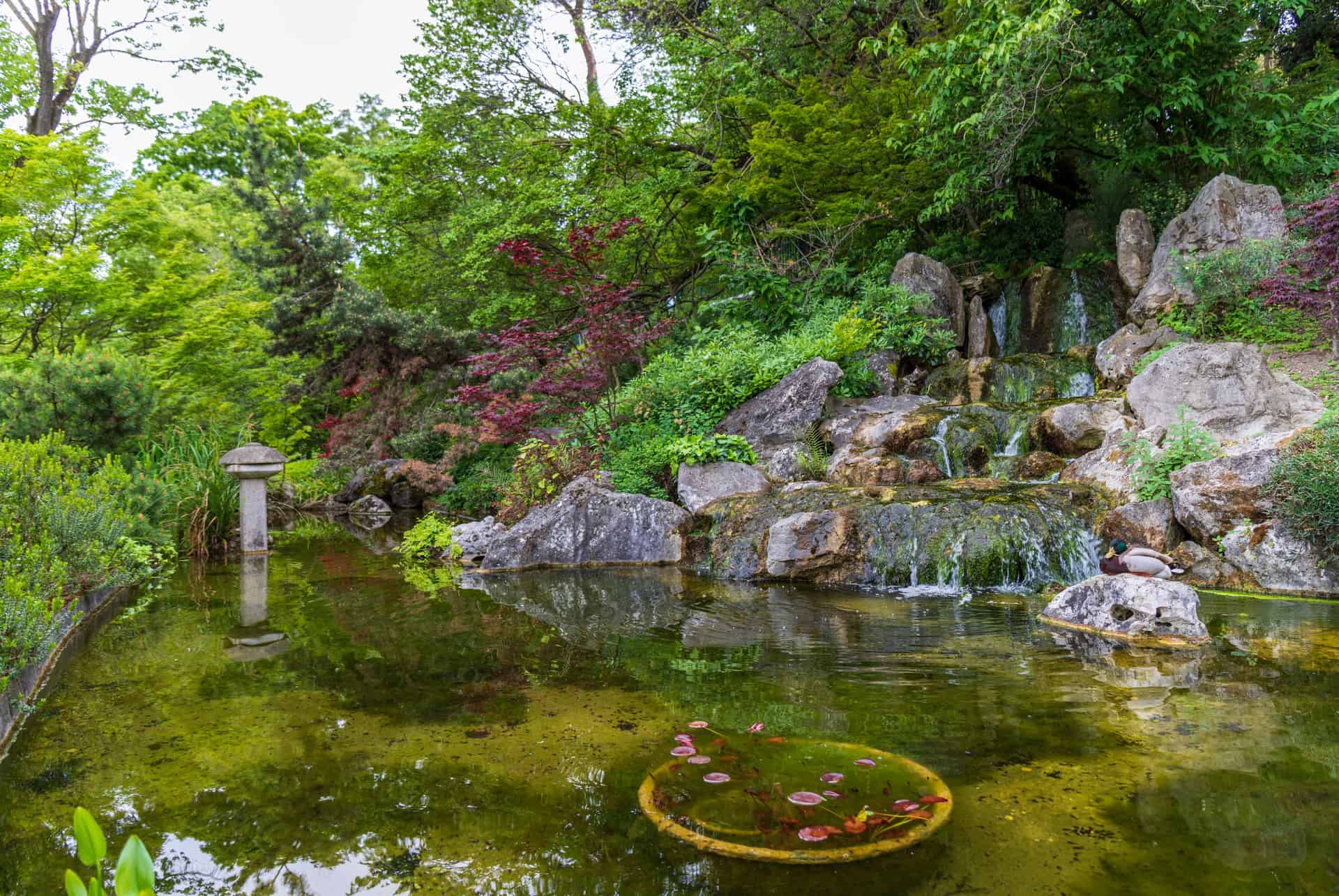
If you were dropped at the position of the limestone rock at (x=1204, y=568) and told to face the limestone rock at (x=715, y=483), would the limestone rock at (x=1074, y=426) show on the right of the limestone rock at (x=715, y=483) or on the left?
right

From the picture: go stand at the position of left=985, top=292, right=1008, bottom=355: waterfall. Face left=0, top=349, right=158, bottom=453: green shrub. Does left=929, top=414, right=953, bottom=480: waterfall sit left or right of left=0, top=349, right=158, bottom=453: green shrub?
left

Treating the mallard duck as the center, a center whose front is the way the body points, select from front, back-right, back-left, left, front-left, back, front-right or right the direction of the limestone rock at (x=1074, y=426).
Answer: right

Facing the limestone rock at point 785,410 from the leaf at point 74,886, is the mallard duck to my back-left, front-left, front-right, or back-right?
front-right

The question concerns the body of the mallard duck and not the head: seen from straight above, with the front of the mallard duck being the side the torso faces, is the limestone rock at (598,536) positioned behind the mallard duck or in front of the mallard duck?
in front

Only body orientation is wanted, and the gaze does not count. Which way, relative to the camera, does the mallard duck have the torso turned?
to the viewer's left

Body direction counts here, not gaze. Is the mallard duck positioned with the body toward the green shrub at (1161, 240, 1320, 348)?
no

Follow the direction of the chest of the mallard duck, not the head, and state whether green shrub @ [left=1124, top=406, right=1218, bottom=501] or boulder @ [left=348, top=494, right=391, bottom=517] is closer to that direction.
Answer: the boulder

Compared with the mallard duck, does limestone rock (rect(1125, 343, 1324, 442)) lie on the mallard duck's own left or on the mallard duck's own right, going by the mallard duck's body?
on the mallard duck's own right

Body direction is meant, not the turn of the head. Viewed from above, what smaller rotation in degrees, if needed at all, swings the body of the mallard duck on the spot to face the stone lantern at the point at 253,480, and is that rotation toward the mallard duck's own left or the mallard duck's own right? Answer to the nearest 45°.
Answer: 0° — it already faces it

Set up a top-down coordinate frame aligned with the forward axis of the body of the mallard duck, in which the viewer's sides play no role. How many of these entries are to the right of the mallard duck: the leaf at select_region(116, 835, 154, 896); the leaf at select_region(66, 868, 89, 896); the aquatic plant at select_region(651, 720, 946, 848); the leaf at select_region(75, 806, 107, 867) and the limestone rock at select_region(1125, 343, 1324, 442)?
1

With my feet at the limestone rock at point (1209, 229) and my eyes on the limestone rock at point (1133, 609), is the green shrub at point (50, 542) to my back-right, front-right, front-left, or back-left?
front-right

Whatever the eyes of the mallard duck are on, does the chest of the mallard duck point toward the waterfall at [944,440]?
no

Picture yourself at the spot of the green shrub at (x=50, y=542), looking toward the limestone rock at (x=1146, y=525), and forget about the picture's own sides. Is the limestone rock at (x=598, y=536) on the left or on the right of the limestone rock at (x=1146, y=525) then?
left

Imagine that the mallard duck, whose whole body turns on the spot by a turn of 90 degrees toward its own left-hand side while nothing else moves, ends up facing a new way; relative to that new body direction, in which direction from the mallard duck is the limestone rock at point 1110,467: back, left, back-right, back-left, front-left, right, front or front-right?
back

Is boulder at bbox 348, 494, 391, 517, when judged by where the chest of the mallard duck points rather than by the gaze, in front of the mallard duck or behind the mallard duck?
in front
